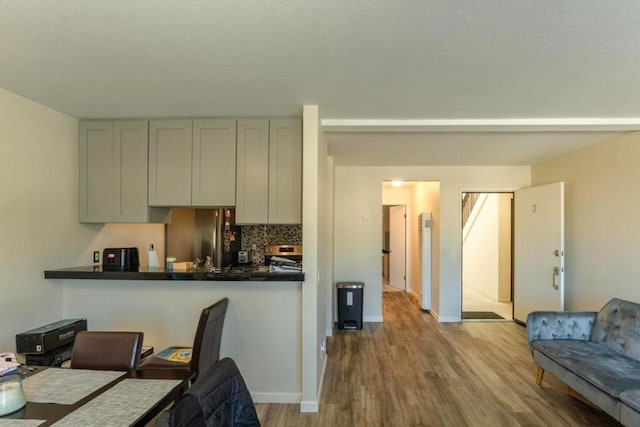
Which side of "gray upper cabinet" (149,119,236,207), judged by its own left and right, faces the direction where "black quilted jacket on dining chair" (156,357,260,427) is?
front

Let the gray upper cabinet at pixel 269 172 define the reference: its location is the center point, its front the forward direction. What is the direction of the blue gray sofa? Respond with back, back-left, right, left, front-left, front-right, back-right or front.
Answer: left

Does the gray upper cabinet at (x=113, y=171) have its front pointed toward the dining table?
yes

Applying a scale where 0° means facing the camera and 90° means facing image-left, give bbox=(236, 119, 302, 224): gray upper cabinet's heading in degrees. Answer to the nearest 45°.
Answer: approximately 0°

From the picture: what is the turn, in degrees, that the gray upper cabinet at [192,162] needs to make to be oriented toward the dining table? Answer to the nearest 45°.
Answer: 0° — it already faces it

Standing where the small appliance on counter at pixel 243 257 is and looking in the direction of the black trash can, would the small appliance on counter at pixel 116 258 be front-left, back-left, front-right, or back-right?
back-right
